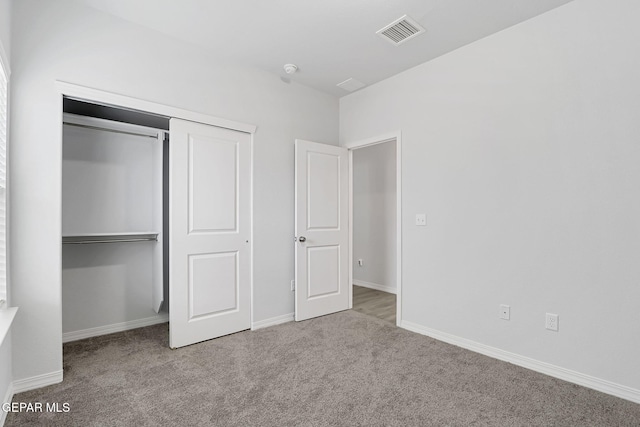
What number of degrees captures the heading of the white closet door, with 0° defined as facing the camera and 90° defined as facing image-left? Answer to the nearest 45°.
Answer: approximately 315°

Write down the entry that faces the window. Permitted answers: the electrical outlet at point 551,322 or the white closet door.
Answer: the electrical outlet

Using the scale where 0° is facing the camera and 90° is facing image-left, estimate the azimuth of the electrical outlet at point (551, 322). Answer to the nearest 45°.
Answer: approximately 45°

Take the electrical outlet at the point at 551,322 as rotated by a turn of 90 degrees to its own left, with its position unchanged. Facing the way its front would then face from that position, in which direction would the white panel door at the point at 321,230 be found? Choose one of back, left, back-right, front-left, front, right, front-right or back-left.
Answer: back-right

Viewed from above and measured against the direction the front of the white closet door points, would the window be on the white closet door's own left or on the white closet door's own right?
on the white closet door's own right

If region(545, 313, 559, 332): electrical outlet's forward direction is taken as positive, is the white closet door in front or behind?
in front

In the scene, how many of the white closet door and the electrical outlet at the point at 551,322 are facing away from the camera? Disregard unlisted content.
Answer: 0

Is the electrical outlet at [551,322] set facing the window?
yes
